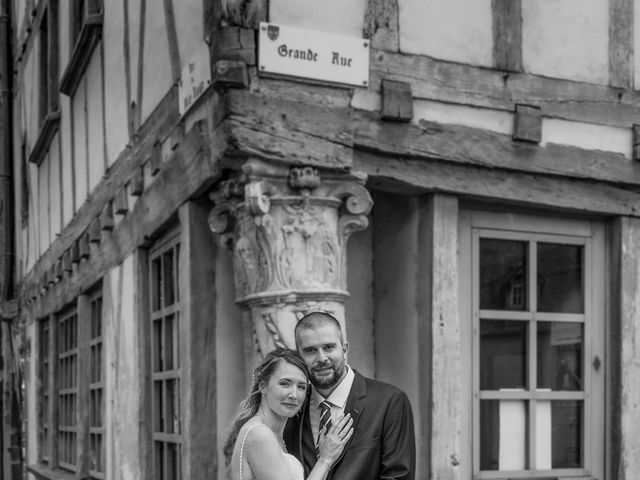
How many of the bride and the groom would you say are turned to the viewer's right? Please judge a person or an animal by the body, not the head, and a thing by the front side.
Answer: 1

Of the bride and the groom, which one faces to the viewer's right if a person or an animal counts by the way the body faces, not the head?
the bride

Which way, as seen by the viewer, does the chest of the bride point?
to the viewer's right

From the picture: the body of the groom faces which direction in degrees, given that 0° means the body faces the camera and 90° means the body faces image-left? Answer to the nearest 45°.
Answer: approximately 45°

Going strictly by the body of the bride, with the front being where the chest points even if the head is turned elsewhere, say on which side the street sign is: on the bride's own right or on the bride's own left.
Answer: on the bride's own left
